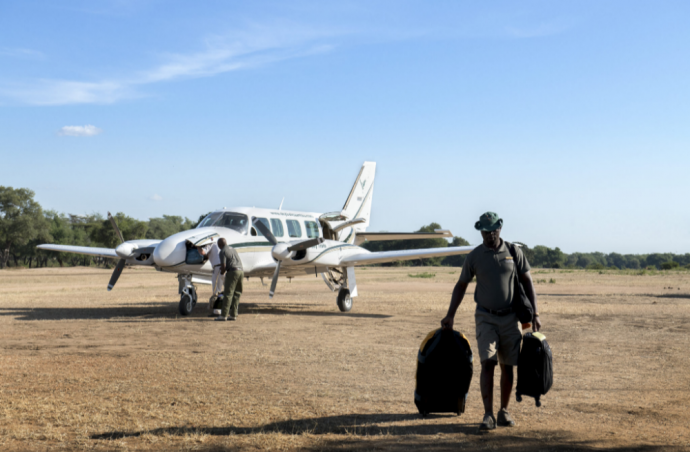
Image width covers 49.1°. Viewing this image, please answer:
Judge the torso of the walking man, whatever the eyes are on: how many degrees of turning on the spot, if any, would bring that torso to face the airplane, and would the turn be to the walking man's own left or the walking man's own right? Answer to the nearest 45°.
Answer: approximately 135° to the walking man's own right

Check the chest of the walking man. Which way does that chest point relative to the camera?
toward the camera

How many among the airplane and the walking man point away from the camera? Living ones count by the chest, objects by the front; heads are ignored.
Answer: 0

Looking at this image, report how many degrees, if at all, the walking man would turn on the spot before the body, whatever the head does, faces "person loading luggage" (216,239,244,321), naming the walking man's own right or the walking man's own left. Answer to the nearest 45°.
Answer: approximately 135° to the walking man's own right

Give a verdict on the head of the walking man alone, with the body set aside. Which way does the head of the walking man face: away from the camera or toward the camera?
toward the camera

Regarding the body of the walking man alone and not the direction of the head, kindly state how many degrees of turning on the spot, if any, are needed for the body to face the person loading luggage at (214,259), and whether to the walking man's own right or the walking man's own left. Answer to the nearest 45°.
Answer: approximately 135° to the walking man's own right

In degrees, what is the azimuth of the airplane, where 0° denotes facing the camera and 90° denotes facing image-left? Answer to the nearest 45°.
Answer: approximately 45°

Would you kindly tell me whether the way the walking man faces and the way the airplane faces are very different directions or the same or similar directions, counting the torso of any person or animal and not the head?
same or similar directions
